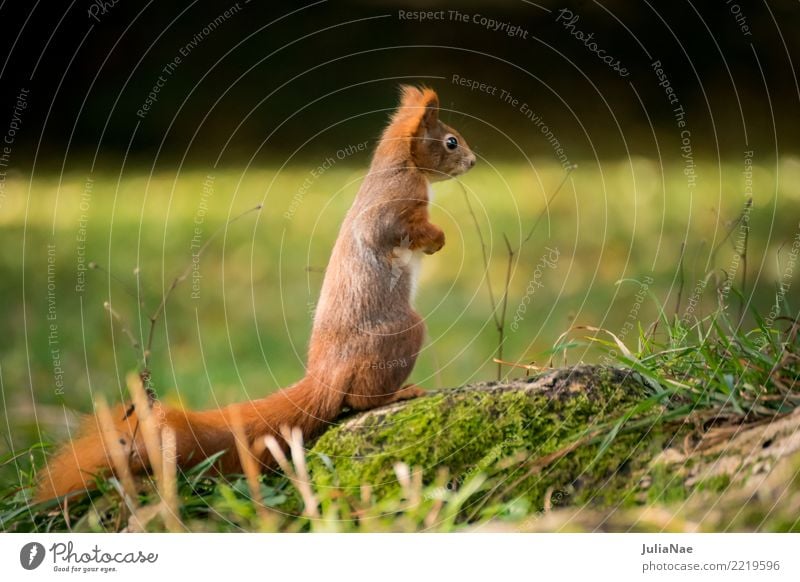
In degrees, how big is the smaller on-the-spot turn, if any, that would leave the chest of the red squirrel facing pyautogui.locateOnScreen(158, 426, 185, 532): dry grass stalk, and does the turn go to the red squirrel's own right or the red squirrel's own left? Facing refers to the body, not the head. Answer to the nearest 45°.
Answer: approximately 135° to the red squirrel's own right

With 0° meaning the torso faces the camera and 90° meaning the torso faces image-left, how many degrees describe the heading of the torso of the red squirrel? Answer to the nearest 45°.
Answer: approximately 270°

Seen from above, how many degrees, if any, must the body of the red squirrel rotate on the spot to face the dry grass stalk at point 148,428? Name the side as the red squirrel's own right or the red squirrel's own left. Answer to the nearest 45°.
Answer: approximately 180°
